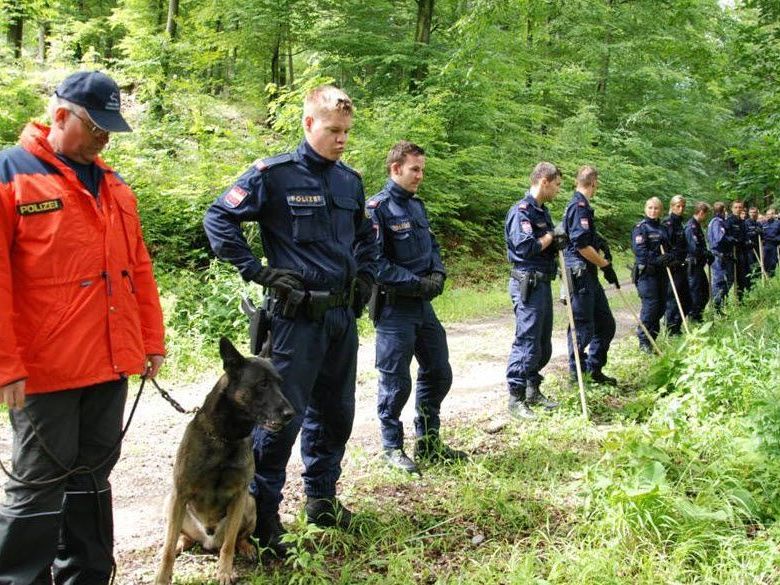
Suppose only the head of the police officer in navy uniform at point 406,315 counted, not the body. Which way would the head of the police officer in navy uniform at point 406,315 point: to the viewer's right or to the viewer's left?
to the viewer's right

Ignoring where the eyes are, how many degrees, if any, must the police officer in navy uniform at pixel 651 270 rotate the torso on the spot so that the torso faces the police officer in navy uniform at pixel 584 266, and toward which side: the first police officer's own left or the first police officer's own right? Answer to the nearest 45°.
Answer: approximately 45° to the first police officer's own right

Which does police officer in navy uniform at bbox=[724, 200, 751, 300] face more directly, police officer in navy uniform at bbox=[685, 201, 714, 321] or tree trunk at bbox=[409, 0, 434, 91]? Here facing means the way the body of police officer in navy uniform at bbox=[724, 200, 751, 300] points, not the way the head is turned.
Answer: the police officer in navy uniform

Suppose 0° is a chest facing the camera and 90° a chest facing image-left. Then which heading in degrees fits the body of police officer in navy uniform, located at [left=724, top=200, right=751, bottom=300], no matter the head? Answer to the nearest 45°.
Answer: approximately 315°

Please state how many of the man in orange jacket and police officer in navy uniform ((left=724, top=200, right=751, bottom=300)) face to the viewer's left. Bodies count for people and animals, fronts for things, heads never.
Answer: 0

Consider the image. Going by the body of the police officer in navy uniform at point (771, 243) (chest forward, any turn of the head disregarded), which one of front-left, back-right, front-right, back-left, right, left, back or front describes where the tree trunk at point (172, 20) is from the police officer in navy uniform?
right

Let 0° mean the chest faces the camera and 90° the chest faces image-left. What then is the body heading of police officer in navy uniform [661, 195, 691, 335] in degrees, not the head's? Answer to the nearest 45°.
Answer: approximately 315°

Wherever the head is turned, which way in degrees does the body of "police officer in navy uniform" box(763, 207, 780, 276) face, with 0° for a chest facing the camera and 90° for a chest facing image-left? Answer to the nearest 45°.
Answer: approximately 315°

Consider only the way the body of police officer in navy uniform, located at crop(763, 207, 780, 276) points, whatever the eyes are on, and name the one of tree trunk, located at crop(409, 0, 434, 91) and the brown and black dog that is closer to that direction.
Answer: the brown and black dog

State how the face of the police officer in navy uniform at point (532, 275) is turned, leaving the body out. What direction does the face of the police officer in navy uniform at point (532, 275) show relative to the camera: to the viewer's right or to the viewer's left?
to the viewer's right

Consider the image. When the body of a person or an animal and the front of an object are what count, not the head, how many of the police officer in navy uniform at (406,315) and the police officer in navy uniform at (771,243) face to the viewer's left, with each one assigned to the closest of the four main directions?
0
